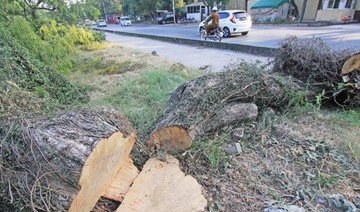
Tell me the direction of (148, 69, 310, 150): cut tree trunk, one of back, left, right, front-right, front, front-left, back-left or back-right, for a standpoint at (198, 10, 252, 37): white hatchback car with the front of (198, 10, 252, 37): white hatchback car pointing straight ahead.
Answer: back-left

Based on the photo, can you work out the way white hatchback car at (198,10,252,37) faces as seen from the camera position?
facing away from the viewer and to the left of the viewer

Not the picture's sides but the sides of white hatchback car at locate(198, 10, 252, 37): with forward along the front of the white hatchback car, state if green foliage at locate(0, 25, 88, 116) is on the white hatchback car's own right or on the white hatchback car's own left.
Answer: on the white hatchback car's own left

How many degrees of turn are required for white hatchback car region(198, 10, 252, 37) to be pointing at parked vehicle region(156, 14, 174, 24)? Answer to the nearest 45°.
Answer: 0° — it already faces it

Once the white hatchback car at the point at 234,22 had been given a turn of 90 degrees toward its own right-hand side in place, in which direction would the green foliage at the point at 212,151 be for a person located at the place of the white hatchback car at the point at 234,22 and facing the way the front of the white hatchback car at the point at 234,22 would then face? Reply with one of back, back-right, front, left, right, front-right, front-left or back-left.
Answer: back-right
